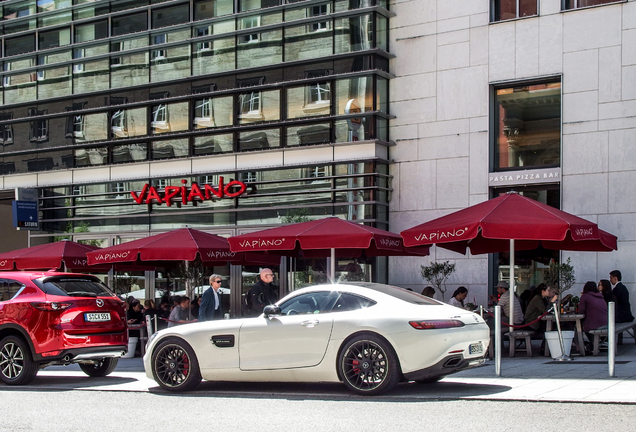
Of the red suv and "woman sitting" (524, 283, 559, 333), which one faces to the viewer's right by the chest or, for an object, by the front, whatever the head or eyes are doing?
the woman sitting

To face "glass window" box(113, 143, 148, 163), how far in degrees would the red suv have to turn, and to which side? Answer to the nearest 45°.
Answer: approximately 45° to its right

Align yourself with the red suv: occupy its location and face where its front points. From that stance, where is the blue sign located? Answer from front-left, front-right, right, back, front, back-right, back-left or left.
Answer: front-right

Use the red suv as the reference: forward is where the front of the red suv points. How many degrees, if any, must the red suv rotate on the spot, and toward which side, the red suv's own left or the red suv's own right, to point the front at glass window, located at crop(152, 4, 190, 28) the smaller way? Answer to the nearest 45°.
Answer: approximately 45° to the red suv's own right

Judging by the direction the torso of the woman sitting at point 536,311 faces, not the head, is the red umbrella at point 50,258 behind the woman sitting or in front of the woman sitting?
behind

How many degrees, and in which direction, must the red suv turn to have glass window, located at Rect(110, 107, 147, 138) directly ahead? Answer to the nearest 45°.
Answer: approximately 45° to its right

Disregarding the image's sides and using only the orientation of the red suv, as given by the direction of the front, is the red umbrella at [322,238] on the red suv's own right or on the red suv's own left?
on the red suv's own right

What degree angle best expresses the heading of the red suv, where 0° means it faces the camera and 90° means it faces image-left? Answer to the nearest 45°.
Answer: approximately 135°

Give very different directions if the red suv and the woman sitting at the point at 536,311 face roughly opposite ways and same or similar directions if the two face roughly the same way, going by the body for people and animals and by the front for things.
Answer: very different directions

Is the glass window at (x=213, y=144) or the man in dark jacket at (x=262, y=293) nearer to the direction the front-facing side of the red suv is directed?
the glass window
